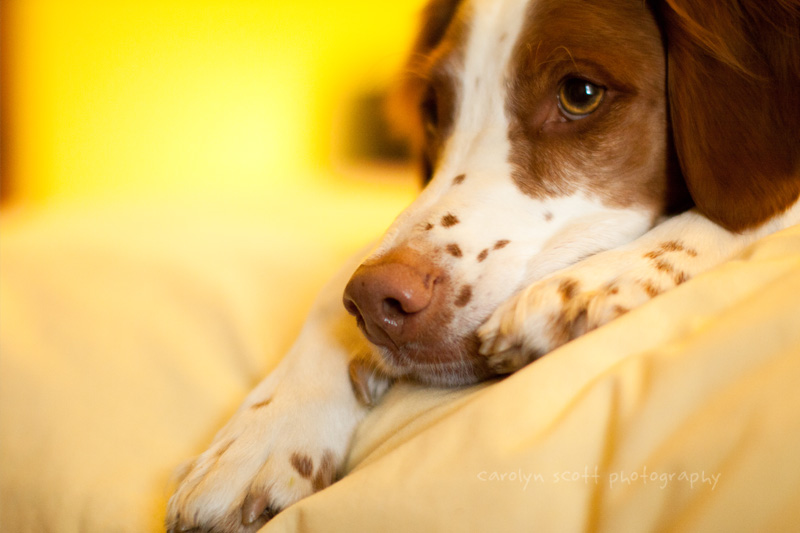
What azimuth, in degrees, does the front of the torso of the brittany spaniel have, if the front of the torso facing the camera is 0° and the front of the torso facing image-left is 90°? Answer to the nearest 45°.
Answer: approximately 45°
